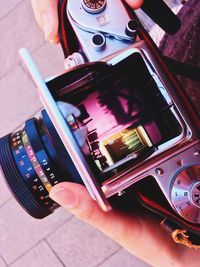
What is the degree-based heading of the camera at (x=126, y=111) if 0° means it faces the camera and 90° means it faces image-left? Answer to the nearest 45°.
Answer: approximately 45°
